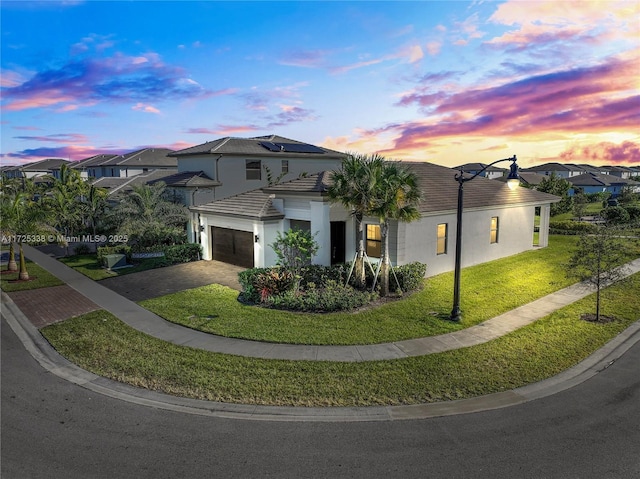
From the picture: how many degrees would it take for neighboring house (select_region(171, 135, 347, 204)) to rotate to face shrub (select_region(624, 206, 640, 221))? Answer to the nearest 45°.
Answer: approximately 135° to its left

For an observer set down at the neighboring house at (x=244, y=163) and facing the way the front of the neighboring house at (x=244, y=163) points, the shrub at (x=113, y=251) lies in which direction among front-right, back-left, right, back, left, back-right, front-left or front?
front

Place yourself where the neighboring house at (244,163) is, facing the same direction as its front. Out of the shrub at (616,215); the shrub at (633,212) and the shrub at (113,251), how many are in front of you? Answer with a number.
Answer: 1

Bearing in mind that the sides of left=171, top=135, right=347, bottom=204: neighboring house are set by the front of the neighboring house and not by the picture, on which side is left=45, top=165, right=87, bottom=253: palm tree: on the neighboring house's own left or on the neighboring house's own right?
on the neighboring house's own right

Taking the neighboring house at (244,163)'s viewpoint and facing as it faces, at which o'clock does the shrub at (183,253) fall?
The shrub is roughly at 11 o'clock from the neighboring house.

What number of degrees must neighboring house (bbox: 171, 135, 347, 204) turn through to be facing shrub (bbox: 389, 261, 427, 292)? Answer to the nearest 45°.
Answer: approximately 45° to its left

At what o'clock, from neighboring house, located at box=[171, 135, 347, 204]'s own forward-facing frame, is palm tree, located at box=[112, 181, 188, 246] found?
The palm tree is roughly at 12 o'clock from the neighboring house.

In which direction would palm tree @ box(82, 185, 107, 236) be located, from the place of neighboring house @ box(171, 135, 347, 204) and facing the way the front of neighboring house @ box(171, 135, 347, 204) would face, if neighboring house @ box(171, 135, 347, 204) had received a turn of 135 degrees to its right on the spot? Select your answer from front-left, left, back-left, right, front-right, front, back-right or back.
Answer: left

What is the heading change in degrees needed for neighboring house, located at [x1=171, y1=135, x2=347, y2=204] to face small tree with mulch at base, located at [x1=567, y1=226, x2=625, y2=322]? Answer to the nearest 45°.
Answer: approximately 90° to its left

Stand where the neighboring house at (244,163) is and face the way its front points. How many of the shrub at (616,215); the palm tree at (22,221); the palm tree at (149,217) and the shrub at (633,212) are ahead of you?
2

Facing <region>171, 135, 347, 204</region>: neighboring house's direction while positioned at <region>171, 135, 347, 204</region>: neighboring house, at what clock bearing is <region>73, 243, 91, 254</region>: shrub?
The shrub is roughly at 1 o'clock from the neighboring house.

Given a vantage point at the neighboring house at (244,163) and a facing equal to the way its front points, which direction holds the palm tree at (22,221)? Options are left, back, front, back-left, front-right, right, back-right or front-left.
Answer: front

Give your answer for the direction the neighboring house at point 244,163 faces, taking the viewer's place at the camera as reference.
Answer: facing the viewer and to the left of the viewer

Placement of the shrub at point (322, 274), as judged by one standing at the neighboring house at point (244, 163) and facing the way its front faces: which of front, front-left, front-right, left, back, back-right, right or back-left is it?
front-left

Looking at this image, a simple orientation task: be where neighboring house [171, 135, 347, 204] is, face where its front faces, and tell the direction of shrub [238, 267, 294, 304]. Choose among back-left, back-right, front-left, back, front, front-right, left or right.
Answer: front-left

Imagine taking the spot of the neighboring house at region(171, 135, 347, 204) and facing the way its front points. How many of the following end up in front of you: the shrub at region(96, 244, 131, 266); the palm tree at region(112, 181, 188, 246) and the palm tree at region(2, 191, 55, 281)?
3

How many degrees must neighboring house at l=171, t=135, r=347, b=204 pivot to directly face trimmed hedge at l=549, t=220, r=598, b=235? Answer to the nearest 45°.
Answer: approximately 135° to its left
